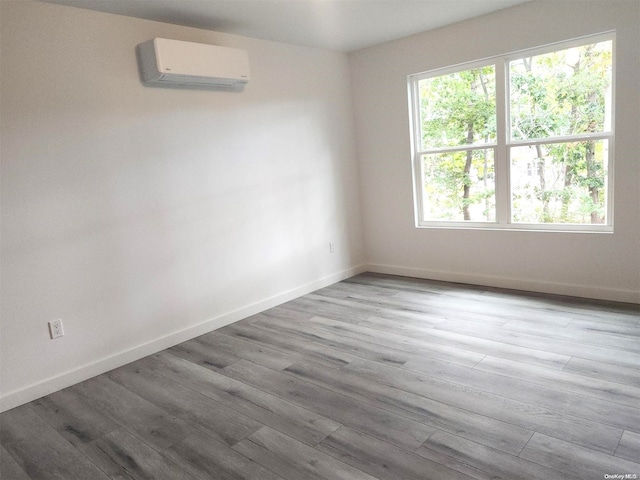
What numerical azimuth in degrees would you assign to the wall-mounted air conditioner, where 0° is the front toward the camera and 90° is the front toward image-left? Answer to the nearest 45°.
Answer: approximately 315°

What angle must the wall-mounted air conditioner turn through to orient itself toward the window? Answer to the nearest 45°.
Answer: approximately 45° to its left
